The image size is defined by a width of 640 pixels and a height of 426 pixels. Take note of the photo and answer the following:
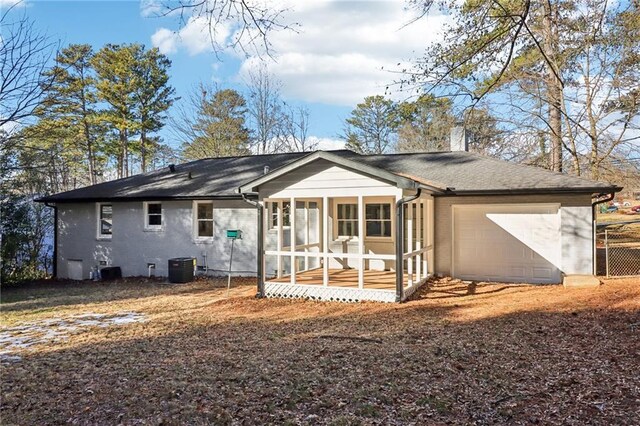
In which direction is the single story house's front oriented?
away from the camera

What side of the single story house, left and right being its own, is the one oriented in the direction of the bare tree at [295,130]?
front

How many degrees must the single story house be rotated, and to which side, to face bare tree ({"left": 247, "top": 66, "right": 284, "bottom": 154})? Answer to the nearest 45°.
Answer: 0° — it already faces it

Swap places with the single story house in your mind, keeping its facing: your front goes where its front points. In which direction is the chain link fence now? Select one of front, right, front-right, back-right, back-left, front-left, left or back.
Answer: right

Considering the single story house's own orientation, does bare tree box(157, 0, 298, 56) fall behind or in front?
behind
